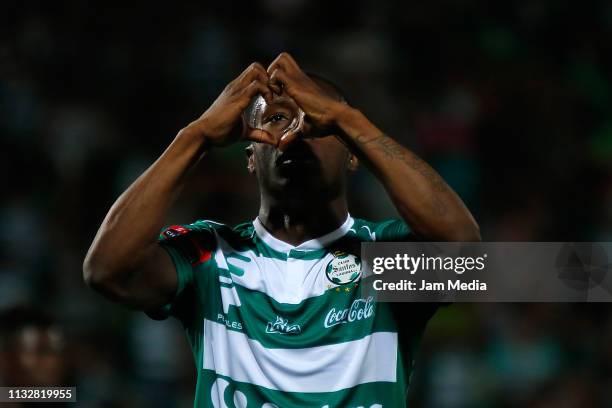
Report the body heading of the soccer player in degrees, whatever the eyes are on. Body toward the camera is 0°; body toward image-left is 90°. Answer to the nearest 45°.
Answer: approximately 0°
